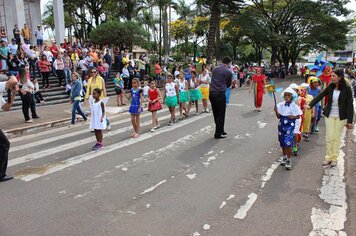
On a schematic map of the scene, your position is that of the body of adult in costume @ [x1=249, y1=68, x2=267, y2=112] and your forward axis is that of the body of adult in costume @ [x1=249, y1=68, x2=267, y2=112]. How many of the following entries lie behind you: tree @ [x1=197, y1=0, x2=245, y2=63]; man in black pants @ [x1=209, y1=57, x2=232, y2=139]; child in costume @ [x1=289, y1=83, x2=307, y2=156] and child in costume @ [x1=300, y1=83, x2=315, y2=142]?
1

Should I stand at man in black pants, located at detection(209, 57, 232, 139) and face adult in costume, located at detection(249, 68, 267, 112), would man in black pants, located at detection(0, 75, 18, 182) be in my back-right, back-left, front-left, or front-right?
back-left

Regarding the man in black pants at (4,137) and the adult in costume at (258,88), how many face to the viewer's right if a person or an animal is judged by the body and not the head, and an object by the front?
1

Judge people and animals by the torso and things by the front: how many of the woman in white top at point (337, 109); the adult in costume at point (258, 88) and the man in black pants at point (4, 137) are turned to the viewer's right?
1

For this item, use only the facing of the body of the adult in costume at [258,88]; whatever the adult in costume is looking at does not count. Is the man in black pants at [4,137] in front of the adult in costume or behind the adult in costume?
in front

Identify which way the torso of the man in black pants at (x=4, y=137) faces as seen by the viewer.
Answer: to the viewer's right

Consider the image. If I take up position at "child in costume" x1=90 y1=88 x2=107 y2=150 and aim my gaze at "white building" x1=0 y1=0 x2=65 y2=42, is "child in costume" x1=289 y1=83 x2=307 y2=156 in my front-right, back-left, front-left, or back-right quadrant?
back-right

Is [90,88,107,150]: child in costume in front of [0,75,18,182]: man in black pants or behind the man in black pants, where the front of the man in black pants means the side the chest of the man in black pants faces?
in front

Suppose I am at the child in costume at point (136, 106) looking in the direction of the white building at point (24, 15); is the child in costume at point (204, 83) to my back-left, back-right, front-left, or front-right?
front-right

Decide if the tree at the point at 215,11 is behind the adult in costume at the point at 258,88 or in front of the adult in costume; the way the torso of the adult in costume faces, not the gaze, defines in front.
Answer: behind

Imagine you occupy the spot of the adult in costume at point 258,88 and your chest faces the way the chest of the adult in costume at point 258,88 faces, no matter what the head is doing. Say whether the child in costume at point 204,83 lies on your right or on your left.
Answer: on your right

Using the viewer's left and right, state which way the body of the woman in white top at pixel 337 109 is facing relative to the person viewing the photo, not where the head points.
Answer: facing the viewer and to the left of the viewer

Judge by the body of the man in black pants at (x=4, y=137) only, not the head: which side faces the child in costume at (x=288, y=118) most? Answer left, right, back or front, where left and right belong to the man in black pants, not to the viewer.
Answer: front

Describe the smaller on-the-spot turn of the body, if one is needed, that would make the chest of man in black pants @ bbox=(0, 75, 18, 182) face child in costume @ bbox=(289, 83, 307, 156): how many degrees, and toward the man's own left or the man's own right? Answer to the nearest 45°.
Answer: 0° — they already face them

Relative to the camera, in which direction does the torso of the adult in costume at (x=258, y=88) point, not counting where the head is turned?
toward the camera
